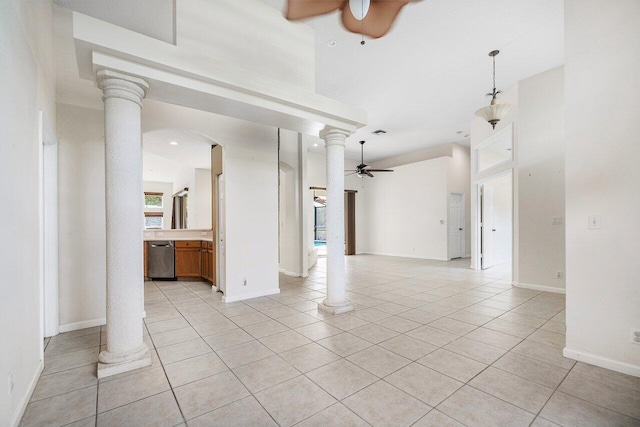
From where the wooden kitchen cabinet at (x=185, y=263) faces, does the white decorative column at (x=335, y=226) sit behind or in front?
in front

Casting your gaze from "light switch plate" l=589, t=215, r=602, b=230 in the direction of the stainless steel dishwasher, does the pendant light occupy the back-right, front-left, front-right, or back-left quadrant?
front-right

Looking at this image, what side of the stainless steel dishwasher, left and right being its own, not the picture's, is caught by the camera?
front

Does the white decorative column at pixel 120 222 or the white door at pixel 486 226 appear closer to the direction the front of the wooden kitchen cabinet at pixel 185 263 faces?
the white decorative column

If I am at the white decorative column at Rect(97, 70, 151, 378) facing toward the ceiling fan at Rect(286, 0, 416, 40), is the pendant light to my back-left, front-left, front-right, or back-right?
front-left

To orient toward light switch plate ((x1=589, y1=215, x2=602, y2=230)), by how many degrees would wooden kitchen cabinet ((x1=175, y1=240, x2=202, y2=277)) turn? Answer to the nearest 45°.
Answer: approximately 45° to its left

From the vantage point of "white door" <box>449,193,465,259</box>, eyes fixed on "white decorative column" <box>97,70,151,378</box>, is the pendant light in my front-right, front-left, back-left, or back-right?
front-left

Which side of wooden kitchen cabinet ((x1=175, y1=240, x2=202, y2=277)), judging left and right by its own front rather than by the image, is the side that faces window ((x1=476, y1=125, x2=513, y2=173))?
left

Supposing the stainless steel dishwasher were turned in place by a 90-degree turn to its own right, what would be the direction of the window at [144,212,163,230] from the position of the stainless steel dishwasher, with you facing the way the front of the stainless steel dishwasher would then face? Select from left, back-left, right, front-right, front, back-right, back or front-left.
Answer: right

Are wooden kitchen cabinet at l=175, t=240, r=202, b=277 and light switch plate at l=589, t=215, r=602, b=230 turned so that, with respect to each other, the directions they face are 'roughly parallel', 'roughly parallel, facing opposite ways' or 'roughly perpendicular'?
roughly perpendicular

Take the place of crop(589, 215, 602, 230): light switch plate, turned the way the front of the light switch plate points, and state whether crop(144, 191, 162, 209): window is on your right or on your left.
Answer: on your right

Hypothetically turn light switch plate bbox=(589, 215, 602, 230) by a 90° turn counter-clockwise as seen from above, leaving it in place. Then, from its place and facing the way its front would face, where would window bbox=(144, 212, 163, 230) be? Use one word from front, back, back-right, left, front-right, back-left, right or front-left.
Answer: back

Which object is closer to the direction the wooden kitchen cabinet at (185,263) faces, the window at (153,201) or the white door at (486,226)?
the white door

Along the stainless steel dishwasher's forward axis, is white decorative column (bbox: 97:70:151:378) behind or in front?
in front

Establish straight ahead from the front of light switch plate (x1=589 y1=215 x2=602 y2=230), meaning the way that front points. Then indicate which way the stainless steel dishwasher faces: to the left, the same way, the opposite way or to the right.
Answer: to the left

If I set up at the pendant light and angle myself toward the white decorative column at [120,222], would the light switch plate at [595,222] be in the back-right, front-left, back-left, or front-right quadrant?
front-left

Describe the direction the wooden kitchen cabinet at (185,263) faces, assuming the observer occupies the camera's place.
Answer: facing the viewer
